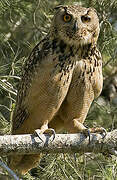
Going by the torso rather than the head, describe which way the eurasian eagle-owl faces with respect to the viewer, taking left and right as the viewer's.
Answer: facing the viewer and to the right of the viewer
